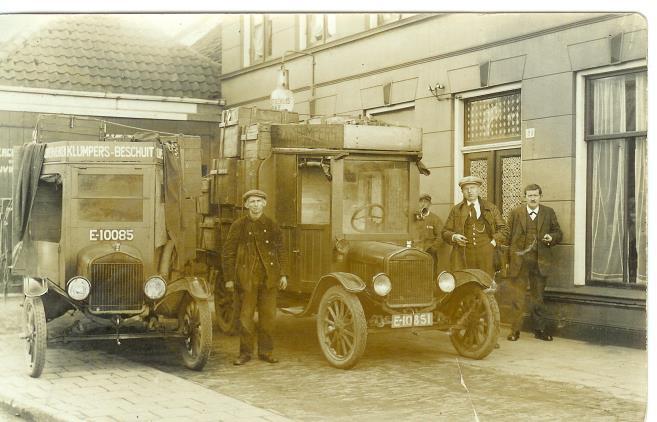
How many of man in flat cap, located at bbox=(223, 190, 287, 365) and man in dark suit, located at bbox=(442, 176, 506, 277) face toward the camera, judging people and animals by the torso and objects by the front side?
2

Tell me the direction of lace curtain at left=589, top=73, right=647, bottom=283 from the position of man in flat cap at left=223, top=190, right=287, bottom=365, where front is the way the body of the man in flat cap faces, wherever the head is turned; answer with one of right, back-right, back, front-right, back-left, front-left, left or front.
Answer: left

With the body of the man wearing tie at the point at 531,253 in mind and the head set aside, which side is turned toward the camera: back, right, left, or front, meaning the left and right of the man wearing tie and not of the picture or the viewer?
front

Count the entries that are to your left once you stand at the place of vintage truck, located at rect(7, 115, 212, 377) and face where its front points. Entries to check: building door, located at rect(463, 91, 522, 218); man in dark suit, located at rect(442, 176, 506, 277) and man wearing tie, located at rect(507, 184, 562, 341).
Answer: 3

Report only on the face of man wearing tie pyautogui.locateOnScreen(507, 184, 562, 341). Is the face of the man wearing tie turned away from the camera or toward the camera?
toward the camera

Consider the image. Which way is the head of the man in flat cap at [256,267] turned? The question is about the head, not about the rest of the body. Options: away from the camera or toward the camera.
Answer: toward the camera

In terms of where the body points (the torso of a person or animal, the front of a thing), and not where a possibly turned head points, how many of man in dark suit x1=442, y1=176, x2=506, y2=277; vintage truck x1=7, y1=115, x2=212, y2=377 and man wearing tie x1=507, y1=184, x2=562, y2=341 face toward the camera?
3

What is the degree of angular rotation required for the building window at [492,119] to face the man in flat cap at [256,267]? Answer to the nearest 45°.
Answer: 0° — it already faces them

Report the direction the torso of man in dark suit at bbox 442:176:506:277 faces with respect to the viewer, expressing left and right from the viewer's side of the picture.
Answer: facing the viewer

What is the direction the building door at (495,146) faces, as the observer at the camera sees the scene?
facing the viewer and to the left of the viewer

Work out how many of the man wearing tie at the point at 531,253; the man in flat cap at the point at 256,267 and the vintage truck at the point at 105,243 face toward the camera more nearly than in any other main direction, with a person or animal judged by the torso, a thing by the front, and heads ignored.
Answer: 3

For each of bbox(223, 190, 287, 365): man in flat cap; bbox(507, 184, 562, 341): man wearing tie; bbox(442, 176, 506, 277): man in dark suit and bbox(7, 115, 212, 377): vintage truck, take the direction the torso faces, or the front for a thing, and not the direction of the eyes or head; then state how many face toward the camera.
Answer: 4

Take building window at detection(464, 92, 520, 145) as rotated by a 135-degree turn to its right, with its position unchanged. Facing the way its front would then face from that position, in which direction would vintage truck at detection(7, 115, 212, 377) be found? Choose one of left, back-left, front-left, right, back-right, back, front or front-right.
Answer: back-left
